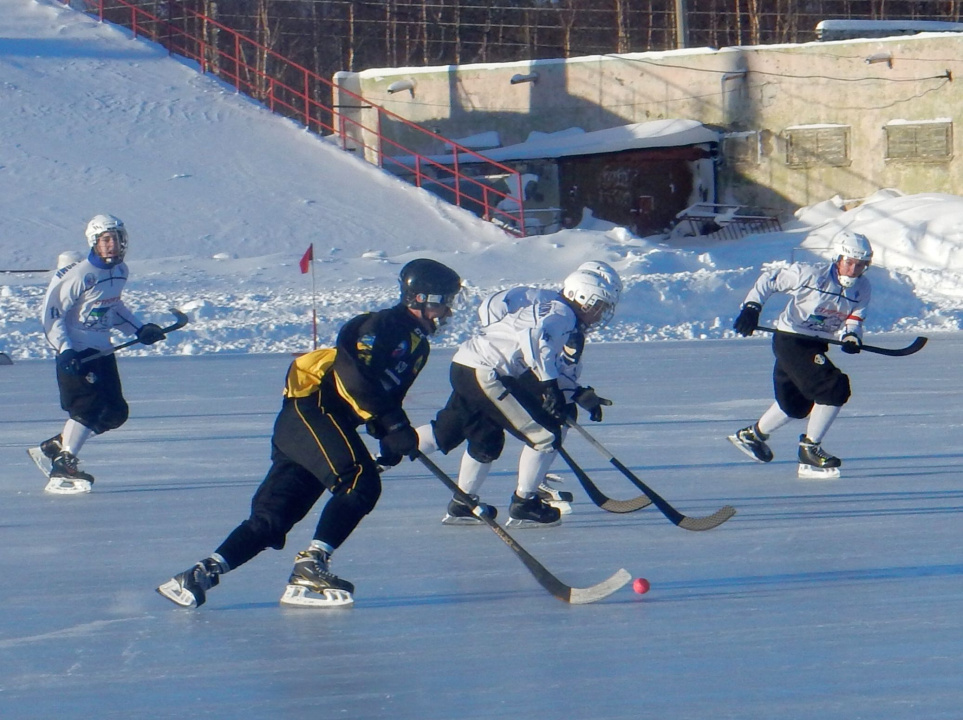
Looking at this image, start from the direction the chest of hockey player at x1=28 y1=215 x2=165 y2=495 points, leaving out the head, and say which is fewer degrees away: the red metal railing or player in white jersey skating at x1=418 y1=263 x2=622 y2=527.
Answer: the player in white jersey skating

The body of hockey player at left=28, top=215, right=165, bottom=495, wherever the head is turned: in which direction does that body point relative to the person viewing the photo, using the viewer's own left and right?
facing the viewer and to the right of the viewer

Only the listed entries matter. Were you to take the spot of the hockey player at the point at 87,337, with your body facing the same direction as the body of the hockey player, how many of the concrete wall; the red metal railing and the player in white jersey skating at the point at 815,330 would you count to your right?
0

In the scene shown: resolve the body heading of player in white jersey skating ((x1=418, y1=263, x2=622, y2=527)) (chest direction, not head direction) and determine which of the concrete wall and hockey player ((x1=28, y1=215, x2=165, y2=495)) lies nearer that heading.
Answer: the concrete wall

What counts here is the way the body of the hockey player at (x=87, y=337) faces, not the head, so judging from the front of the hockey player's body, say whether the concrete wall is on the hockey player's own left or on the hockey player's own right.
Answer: on the hockey player's own left

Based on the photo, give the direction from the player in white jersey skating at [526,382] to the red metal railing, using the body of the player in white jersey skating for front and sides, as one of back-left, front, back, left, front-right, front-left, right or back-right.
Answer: left

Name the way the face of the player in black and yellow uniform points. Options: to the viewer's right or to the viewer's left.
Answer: to the viewer's right

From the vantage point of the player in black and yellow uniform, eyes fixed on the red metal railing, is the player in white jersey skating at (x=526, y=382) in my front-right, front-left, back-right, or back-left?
front-right

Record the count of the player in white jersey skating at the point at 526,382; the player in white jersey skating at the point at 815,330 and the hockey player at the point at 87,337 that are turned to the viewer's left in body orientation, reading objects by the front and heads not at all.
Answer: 0

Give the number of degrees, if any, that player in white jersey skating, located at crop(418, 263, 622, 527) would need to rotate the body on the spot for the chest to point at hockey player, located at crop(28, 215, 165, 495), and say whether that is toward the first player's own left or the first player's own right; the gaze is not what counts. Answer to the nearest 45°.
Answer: approximately 135° to the first player's own left

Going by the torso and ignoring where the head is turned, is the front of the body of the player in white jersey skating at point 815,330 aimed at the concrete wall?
no

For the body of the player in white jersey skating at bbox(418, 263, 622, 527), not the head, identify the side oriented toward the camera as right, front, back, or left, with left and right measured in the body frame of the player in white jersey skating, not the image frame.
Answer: right

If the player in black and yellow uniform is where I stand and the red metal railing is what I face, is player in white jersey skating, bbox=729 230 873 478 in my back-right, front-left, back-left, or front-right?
front-right

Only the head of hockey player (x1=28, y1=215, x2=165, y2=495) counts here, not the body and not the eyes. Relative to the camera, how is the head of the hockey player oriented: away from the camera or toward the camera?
toward the camera

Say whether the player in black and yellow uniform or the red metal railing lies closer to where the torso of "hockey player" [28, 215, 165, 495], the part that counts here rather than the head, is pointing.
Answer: the player in black and yellow uniform

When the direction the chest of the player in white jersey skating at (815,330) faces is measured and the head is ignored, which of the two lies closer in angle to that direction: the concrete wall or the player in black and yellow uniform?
the player in black and yellow uniform

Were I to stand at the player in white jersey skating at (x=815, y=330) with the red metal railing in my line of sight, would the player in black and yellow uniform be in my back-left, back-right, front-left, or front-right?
back-left
